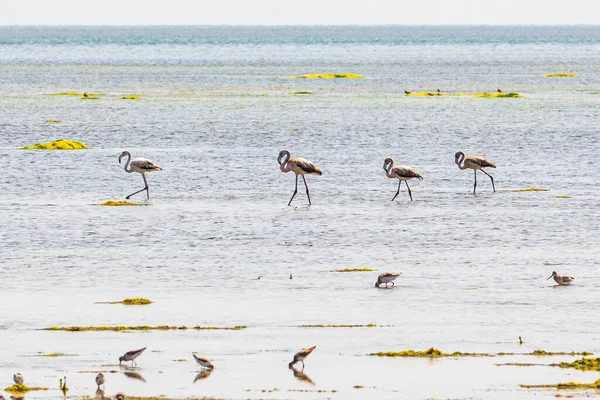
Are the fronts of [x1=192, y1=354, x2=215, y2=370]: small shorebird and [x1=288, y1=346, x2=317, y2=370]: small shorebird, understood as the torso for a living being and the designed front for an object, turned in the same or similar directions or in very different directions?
very different directions

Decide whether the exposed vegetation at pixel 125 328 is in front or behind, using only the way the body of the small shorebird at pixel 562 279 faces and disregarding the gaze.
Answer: in front

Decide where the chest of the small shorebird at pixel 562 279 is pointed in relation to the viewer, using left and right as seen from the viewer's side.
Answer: facing to the left of the viewer

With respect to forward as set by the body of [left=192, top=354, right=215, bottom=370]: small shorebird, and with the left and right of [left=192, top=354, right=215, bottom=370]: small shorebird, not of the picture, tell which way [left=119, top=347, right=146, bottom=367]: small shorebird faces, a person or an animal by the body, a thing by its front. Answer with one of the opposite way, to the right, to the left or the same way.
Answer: the opposite way
